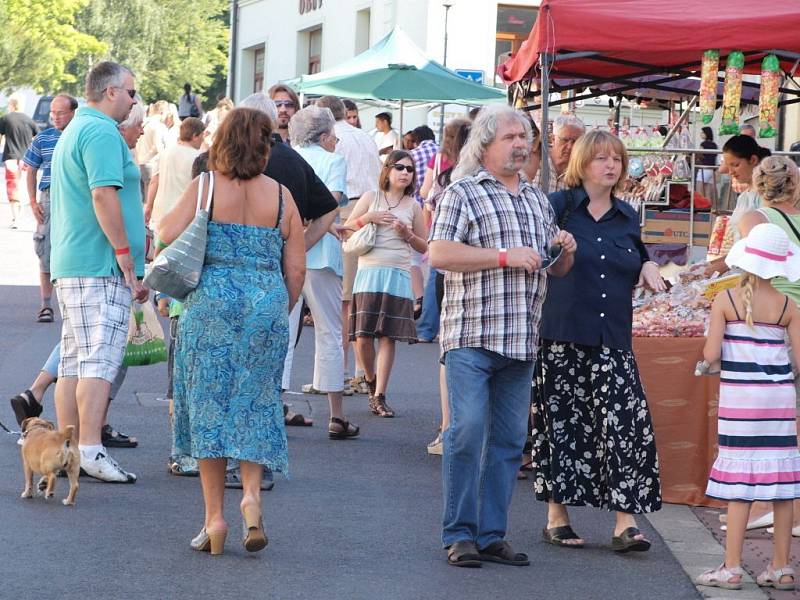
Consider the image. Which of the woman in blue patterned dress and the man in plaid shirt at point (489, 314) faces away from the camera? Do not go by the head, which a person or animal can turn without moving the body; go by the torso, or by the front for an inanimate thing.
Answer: the woman in blue patterned dress

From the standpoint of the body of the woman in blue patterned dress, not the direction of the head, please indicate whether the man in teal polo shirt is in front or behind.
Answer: in front

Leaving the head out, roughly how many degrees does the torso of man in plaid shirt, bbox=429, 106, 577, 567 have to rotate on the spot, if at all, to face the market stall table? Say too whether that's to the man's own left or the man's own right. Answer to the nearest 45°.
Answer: approximately 90° to the man's own left

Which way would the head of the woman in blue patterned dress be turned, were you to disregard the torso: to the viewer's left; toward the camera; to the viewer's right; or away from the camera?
away from the camera

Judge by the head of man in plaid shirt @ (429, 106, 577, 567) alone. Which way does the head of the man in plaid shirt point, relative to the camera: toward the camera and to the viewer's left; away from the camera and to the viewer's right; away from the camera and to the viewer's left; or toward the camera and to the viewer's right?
toward the camera and to the viewer's right

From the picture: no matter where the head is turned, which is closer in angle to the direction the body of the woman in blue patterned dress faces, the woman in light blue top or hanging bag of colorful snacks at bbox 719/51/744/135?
the woman in light blue top

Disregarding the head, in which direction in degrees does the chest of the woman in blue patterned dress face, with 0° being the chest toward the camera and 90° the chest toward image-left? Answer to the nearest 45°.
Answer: approximately 180°

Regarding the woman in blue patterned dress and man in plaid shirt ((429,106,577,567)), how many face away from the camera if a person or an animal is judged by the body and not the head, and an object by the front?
1

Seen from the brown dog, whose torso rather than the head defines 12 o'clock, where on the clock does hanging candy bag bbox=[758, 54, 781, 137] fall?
The hanging candy bag is roughly at 4 o'clock from the brown dog.

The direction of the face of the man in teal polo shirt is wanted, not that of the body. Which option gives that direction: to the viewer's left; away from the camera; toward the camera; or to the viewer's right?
to the viewer's right

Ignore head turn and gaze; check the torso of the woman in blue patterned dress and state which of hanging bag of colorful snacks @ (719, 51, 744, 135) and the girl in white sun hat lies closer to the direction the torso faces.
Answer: the hanging bag of colorful snacks

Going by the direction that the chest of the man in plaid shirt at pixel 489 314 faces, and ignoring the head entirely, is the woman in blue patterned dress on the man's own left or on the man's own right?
on the man's own right

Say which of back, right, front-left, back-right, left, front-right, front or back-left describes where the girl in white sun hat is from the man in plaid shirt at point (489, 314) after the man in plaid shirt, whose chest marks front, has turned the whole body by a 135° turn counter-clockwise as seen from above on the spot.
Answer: right

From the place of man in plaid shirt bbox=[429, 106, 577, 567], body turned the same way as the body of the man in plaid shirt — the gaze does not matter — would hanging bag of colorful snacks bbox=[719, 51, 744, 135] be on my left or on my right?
on my left

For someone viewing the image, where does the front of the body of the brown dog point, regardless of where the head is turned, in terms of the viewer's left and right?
facing away from the viewer and to the left of the viewer

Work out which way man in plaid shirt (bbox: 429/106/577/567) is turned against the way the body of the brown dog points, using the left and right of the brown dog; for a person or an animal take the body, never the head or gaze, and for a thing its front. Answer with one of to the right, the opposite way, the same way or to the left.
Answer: the opposite way
